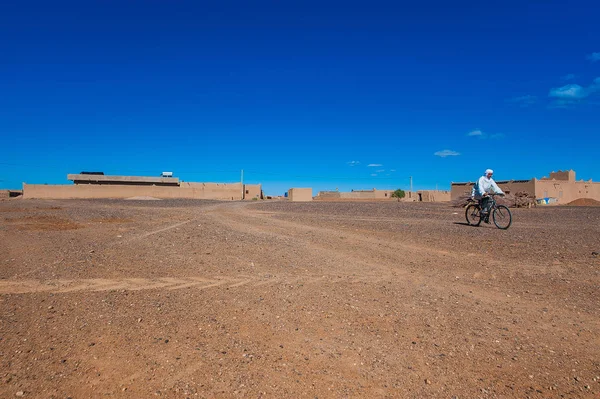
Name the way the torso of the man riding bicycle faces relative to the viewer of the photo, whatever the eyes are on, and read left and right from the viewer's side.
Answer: facing the viewer and to the right of the viewer

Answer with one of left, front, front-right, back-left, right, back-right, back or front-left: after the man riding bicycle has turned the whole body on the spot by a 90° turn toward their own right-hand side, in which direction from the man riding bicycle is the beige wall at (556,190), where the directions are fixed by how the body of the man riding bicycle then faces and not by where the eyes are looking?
back-right
